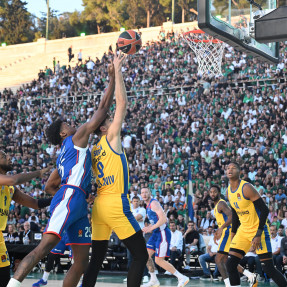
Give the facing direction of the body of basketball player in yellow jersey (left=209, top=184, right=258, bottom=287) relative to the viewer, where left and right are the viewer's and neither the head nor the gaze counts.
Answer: facing the viewer and to the left of the viewer

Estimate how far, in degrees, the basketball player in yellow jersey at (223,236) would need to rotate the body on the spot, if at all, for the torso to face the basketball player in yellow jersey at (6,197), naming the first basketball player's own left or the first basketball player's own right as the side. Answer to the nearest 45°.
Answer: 0° — they already face them

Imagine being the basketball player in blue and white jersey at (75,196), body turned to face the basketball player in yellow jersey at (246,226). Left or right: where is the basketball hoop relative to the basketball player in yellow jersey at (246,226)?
right

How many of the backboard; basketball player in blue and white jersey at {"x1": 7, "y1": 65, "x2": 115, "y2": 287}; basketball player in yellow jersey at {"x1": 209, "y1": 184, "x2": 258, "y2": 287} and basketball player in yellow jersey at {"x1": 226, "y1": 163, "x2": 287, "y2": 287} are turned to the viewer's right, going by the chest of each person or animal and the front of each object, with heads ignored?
1

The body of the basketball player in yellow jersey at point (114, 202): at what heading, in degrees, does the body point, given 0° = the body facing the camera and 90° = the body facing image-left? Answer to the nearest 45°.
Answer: approximately 225°

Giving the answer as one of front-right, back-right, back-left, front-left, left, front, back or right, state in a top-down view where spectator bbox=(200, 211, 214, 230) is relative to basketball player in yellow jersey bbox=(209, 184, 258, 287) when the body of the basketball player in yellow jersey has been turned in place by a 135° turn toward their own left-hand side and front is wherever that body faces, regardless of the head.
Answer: left

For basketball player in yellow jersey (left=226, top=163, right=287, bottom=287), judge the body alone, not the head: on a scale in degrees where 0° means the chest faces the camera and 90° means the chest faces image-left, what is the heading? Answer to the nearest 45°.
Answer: approximately 45°

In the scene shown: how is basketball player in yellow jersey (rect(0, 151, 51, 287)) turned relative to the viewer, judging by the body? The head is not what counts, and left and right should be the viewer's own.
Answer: facing the viewer and to the right of the viewer

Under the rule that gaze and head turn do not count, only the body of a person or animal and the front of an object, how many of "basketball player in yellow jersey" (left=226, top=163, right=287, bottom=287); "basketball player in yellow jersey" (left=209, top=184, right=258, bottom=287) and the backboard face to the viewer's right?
0

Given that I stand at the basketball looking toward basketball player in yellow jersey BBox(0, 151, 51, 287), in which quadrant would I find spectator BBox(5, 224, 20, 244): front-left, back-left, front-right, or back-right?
back-right

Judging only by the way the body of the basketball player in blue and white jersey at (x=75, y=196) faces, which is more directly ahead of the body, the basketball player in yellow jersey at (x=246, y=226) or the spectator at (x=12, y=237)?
the basketball player in yellow jersey
